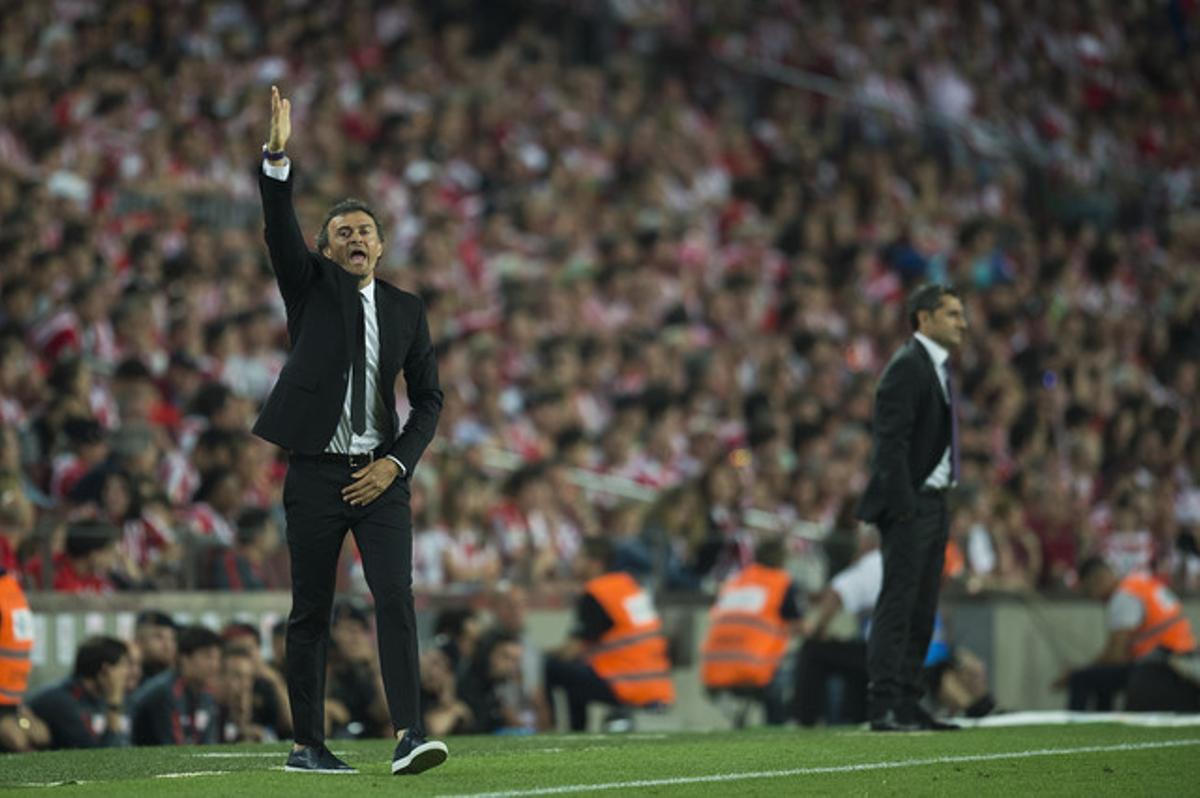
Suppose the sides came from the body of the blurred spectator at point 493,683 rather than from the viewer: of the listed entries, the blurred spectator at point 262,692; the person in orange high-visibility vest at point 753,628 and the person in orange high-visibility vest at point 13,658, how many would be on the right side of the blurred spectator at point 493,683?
2

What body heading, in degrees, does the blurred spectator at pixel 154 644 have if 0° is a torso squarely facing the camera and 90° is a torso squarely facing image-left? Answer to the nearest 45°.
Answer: approximately 315°

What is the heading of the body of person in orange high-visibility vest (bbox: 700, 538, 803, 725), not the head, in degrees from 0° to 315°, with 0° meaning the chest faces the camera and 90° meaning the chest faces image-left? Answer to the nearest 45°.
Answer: approximately 225°

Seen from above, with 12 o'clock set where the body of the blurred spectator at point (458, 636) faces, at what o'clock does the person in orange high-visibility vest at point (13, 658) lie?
The person in orange high-visibility vest is roughly at 3 o'clock from the blurred spectator.

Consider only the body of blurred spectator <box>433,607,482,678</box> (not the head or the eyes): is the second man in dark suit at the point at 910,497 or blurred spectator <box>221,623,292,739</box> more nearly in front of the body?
the second man in dark suit

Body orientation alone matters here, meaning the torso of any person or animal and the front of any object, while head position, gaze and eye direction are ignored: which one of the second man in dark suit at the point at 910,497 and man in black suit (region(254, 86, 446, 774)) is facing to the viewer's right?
the second man in dark suit

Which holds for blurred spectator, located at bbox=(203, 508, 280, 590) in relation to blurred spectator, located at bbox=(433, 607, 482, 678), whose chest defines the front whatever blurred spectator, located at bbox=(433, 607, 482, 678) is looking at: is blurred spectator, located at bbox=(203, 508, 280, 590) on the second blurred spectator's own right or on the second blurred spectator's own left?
on the second blurred spectator's own right

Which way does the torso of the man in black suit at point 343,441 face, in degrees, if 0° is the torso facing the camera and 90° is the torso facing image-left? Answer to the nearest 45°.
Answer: approximately 0°

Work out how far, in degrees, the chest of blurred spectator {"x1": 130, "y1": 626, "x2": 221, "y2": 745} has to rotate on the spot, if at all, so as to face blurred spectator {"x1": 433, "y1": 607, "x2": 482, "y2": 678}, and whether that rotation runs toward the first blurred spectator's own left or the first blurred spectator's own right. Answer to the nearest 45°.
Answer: approximately 90° to the first blurred spectator's own left

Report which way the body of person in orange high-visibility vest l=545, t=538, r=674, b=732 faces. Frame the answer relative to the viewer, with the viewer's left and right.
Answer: facing away from the viewer and to the left of the viewer
